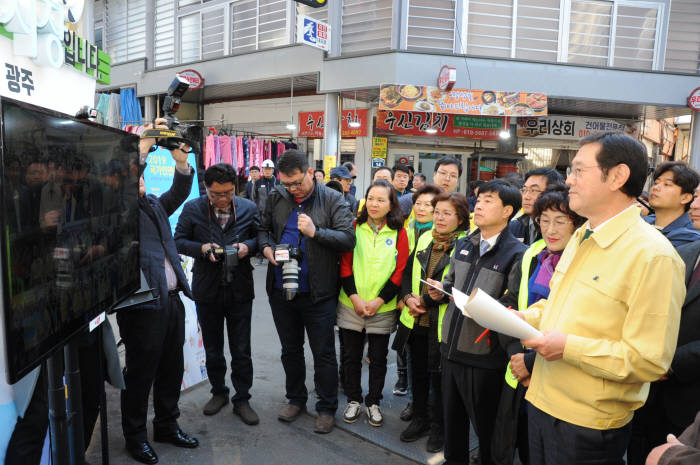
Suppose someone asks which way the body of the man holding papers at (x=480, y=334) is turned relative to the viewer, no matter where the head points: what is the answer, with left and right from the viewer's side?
facing the viewer and to the left of the viewer

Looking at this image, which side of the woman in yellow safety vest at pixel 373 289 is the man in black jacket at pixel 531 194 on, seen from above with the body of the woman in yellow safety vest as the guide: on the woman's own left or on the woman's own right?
on the woman's own left

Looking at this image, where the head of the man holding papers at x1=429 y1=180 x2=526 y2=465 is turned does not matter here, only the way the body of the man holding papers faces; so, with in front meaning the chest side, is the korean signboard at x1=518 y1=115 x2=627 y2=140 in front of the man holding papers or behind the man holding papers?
behind

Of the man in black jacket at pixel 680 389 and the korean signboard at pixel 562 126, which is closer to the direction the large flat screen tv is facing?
the man in black jacket

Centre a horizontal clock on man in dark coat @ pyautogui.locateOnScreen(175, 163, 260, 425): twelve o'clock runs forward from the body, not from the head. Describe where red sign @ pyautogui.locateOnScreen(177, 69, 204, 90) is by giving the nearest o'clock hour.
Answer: The red sign is roughly at 6 o'clock from the man in dark coat.

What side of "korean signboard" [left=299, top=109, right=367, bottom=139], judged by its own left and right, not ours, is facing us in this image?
front

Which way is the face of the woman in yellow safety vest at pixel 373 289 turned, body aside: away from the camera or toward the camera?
toward the camera

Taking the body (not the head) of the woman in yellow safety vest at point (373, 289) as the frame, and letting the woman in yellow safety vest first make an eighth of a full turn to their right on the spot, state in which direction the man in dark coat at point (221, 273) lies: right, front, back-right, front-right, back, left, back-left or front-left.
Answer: front-right

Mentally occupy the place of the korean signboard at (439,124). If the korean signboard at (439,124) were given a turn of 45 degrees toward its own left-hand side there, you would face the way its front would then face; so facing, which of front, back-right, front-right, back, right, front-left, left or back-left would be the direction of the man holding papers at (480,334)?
front-right

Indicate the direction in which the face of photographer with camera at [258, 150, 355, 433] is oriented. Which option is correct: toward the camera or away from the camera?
toward the camera

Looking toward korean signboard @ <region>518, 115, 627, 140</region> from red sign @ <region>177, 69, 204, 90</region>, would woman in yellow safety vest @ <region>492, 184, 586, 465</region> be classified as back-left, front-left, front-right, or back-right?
front-right

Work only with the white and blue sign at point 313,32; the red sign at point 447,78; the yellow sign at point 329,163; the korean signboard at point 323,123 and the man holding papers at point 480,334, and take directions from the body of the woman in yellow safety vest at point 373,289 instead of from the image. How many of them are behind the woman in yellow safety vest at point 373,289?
4

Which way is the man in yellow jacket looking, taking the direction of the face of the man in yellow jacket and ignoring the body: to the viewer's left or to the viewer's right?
to the viewer's left

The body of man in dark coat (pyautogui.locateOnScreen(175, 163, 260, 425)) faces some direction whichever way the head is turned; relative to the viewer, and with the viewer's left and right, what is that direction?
facing the viewer

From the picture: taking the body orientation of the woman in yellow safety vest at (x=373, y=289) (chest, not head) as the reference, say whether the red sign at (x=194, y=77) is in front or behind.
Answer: behind

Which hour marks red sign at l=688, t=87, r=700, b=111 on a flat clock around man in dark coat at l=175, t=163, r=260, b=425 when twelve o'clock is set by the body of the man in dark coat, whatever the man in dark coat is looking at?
The red sign is roughly at 8 o'clock from the man in dark coat.
